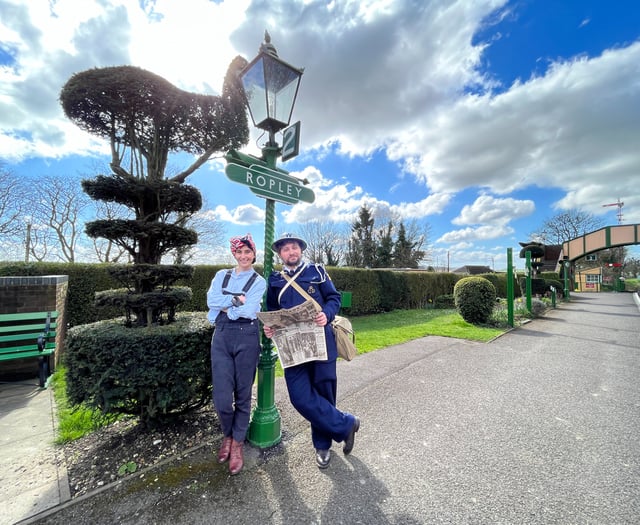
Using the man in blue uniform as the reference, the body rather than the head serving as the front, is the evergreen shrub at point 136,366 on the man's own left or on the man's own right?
on the man's own right

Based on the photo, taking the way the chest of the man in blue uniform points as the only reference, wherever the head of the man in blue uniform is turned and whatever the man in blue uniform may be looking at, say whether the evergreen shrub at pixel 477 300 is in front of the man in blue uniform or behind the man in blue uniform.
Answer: behind

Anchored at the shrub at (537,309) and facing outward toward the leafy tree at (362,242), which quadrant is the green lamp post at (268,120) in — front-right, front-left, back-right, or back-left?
back-left

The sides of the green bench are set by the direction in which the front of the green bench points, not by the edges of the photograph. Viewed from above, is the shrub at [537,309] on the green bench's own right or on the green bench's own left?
on the green bench's own left

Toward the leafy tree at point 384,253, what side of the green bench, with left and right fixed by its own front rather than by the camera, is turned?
left

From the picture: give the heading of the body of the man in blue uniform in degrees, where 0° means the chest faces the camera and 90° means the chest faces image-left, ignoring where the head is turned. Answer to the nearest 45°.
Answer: approximately 0°

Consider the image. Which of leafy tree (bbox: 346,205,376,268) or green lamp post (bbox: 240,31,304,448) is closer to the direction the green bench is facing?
the green lamp post

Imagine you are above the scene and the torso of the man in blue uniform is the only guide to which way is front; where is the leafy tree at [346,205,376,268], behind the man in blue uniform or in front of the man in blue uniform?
behind

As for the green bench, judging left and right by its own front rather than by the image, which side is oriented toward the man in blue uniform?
front

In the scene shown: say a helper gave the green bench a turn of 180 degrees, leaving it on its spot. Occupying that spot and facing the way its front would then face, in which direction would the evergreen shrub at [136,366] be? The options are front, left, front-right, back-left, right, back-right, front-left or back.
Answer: back

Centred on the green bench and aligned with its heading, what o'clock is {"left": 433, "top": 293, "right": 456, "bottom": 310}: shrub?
The shrub is roughly at 9 o'clock from the green bench.
